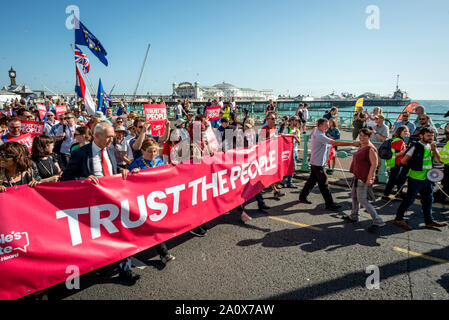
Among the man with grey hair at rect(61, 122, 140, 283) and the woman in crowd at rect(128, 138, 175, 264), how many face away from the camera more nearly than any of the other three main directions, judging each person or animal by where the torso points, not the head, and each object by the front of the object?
0

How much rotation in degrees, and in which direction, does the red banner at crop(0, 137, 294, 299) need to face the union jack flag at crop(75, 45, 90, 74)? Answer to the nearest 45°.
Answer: approximately 135° to its left

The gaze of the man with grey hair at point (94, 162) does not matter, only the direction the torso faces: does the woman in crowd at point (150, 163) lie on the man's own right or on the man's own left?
on the man's own left

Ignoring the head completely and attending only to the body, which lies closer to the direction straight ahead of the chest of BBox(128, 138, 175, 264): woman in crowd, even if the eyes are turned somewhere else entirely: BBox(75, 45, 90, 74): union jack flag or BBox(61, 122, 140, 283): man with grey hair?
the man with grey hair

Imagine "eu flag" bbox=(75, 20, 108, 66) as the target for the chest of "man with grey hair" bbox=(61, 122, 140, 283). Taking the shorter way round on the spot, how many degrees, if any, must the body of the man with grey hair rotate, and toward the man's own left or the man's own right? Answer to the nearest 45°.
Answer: approximately 135° to the man's own left

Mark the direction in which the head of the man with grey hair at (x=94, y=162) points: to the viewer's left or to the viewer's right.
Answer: to the viewer's right

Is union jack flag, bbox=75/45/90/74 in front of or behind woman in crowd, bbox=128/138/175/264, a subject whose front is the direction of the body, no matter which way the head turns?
behind

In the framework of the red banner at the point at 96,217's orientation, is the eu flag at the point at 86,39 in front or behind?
behind

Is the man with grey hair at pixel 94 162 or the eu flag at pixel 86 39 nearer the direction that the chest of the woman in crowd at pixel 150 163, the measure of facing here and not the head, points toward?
the man with grey hair

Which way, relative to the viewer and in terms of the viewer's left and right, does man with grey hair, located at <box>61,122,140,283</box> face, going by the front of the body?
facing the viewer and to the right of the viewer

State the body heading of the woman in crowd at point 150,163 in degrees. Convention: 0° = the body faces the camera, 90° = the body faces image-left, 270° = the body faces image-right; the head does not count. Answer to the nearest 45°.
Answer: approximately 315°

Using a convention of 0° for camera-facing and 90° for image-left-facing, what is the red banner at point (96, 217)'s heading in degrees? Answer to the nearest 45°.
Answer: approximately 315°
